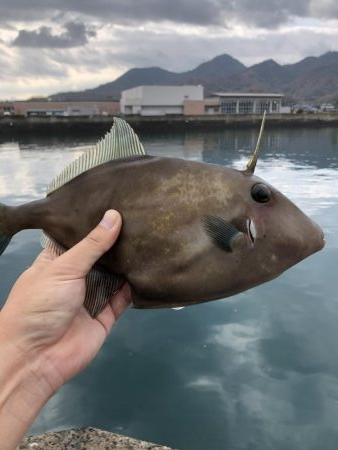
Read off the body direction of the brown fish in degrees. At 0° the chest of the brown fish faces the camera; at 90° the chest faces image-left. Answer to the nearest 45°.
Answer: approximately 270°
